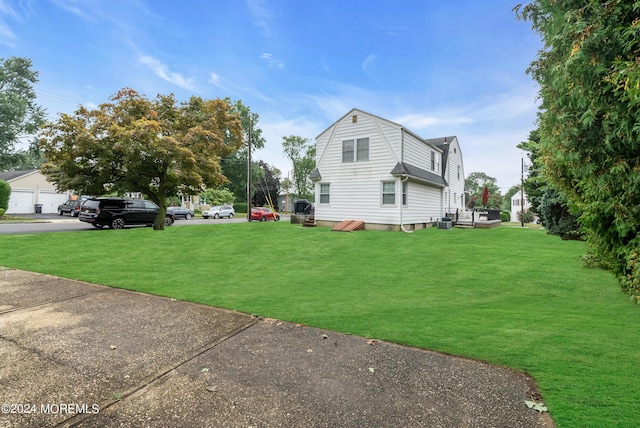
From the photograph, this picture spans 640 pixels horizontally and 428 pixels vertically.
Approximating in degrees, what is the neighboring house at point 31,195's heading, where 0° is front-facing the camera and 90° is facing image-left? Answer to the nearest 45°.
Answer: approximately 315°

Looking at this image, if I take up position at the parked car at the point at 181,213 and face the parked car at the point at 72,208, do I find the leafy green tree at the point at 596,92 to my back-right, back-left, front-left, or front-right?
back-left

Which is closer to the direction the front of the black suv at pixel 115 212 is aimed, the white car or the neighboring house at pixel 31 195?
the white car

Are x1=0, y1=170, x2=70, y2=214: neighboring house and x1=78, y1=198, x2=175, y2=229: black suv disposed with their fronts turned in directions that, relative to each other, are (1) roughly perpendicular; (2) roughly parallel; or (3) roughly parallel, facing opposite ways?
roughly perpendicular

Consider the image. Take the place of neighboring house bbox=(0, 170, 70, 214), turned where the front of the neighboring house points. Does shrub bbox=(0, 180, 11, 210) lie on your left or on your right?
on your right

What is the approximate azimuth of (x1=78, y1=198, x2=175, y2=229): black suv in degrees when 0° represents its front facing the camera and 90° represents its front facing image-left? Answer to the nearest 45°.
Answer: approximately 225°

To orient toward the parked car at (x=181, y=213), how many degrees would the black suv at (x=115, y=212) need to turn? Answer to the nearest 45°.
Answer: approximately 45° to its left
